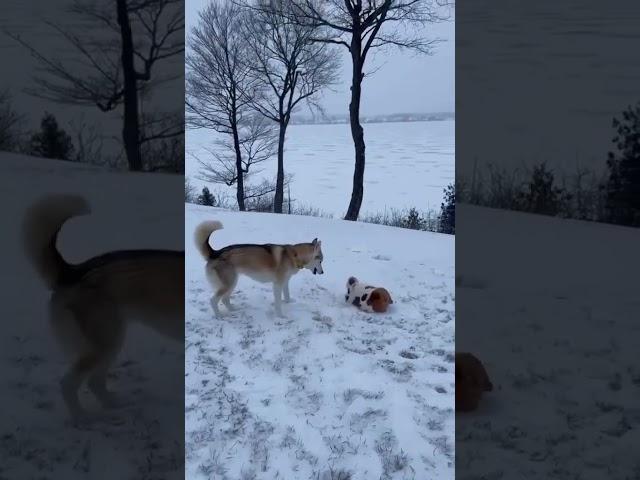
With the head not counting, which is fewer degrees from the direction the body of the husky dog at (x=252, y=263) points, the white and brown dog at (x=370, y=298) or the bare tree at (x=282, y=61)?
the white and brown dog

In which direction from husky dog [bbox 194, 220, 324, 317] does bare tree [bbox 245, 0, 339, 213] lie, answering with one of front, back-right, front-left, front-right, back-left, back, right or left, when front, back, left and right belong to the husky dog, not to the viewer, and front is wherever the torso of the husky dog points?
left

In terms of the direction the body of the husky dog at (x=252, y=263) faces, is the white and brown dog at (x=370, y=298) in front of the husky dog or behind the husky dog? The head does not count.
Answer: in front

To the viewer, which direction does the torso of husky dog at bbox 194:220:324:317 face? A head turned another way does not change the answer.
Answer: to the viewer's right

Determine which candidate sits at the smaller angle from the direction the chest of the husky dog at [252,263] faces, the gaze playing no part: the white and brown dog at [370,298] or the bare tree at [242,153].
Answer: the white and brown dog

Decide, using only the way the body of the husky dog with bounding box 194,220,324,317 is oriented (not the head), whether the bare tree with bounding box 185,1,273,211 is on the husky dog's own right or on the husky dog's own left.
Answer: on the husky dog's own left
